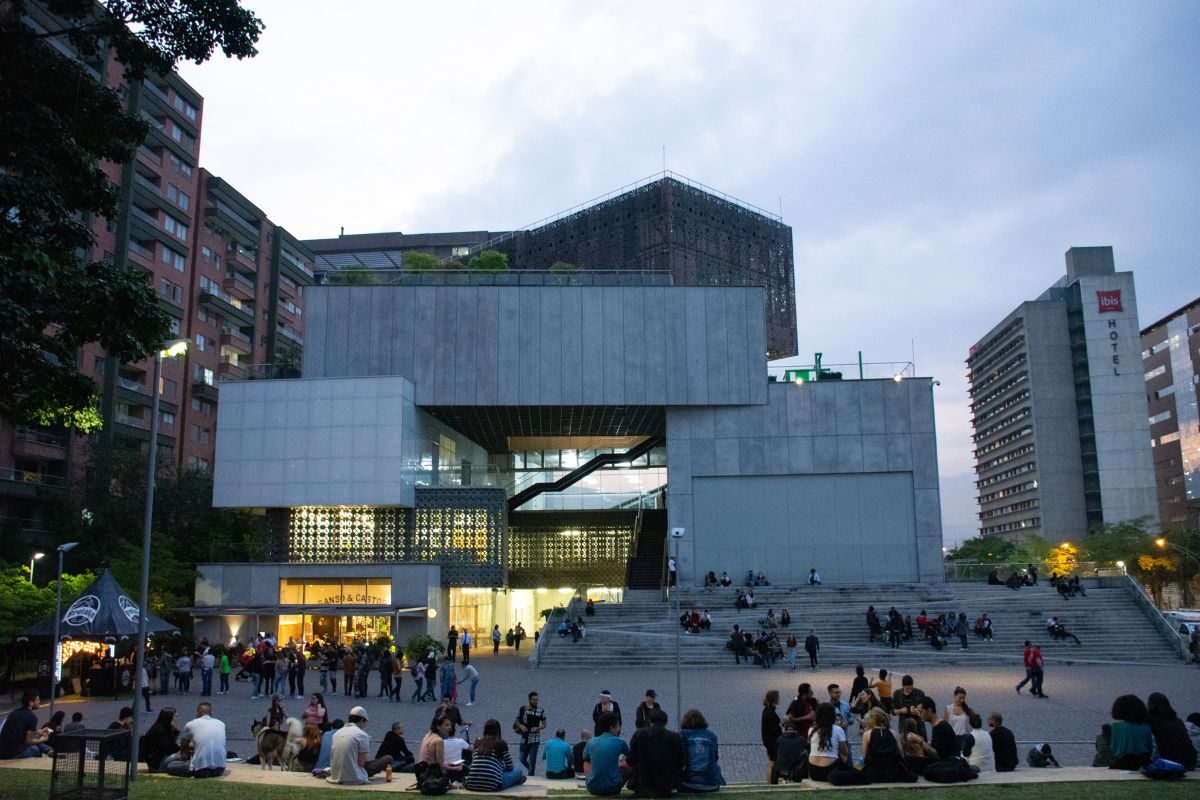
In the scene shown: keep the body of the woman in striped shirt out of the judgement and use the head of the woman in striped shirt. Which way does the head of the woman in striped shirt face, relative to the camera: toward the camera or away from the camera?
away from the camera

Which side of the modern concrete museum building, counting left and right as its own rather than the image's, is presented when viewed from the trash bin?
front

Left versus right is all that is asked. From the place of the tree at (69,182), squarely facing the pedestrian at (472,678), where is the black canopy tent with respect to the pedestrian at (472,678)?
left

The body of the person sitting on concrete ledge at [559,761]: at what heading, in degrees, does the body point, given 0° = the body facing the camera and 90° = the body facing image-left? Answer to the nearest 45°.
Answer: approximately 180°

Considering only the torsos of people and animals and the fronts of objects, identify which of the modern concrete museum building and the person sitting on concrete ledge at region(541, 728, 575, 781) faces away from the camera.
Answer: the person sitting on concrete ledge

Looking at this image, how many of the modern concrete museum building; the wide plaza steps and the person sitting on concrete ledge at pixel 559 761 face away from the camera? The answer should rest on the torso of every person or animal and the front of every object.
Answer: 1

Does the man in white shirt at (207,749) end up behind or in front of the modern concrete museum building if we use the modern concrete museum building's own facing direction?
in front

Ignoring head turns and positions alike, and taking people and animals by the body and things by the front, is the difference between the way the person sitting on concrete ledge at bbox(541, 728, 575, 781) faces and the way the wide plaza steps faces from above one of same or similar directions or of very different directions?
very different directions

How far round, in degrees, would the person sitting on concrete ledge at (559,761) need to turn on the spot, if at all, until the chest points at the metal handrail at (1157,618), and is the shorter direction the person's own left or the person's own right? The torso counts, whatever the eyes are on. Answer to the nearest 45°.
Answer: approximately 45° to the person's own right

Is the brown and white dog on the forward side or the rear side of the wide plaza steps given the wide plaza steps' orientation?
on the forward side

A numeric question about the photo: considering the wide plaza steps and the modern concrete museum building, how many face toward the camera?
2

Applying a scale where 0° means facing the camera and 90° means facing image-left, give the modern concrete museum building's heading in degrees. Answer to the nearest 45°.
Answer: approximately 0°

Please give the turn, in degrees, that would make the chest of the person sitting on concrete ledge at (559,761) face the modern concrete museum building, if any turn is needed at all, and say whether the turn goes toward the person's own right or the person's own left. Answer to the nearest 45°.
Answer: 0° — they already face it

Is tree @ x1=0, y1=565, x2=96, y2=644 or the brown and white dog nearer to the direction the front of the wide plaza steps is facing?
the brown and white dog
